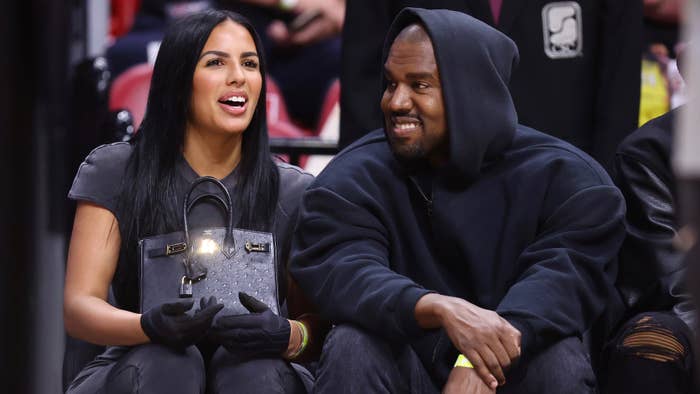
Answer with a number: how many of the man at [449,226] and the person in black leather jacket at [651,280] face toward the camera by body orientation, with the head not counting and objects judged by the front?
2

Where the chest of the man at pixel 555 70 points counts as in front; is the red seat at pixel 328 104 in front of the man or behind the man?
behind

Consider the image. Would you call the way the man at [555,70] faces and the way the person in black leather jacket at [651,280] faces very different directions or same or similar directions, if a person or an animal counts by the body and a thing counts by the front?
same or similar directions

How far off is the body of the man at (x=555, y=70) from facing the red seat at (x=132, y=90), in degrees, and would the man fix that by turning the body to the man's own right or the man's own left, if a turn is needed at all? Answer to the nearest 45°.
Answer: approximately 135° to the man's own right

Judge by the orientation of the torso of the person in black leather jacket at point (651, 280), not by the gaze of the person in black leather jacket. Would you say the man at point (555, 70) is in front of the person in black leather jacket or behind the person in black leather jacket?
behind

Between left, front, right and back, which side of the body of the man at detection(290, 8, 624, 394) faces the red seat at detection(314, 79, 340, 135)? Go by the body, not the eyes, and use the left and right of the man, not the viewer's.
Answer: back

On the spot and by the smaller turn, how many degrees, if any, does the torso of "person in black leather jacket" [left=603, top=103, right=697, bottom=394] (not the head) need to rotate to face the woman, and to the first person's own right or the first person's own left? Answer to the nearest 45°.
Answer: approximately 90° to the first person's own right

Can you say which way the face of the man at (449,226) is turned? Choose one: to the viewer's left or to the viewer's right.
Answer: to the viewer's left

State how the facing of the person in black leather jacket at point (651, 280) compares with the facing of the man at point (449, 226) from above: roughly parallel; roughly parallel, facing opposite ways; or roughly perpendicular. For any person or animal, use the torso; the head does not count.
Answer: roughly parallel

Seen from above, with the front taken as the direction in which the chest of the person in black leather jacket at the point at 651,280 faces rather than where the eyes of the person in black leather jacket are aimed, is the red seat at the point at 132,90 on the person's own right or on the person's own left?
on the person's own right

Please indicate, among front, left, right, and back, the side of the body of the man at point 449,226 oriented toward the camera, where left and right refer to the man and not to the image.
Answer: front

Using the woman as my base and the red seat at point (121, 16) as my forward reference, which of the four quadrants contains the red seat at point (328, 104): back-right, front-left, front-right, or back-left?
front-right

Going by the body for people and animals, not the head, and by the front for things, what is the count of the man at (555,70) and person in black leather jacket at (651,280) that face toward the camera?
2

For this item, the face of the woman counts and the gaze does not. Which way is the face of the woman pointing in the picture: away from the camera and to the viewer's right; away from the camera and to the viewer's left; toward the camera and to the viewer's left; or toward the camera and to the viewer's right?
toward the camera and to the viewer's right

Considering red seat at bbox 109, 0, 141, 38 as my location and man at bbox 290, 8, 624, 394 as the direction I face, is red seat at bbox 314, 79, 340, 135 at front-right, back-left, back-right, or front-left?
front-left

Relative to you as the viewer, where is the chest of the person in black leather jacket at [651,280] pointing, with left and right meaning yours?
facing the viewer

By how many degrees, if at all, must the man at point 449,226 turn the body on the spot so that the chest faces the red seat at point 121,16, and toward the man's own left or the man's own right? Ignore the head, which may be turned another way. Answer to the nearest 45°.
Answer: approximately 135° to the man's own right

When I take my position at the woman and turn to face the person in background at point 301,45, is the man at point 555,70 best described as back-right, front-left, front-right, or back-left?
front-right
